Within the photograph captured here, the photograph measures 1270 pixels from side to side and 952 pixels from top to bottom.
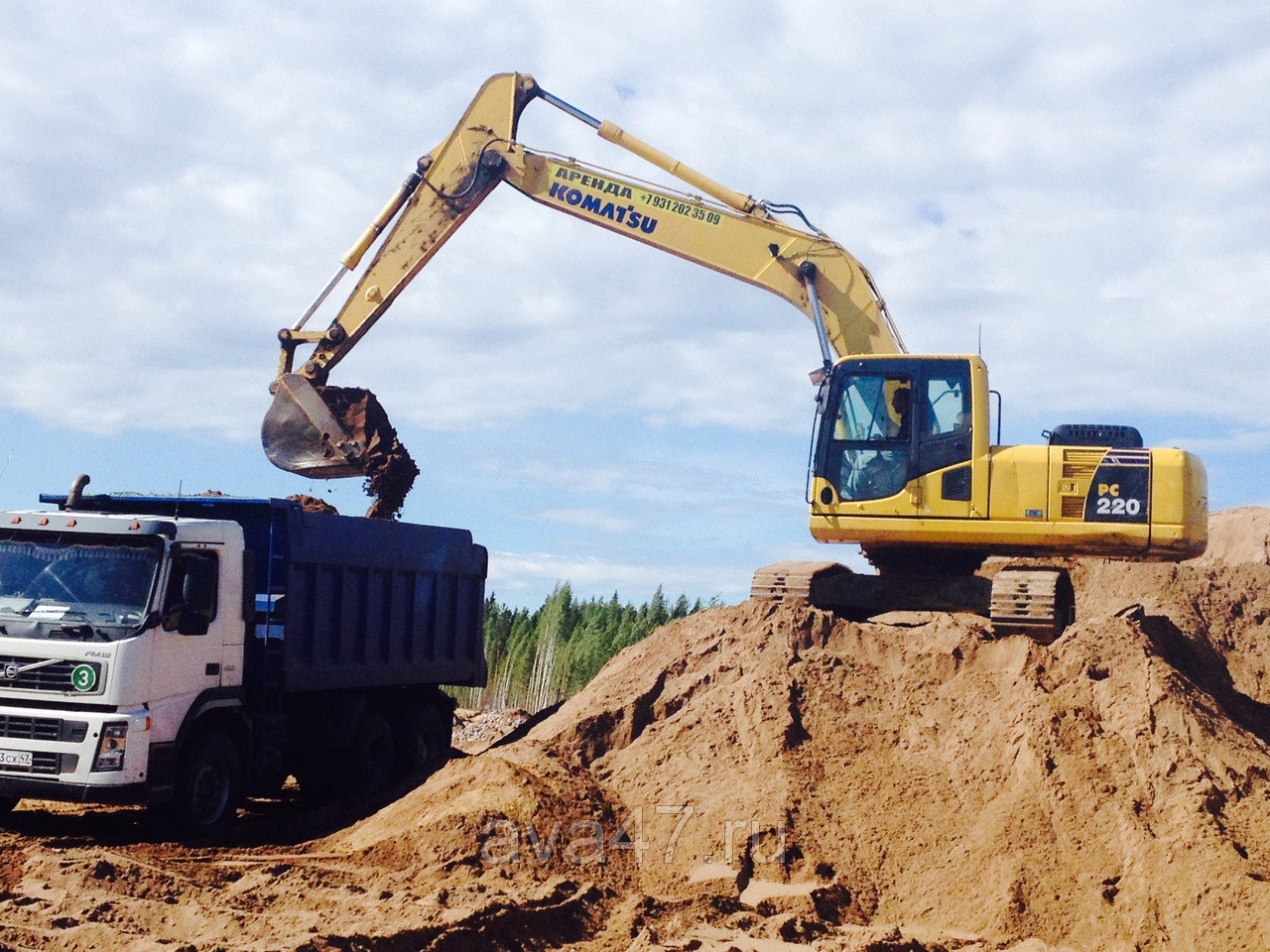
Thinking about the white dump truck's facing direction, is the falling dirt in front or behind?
behind

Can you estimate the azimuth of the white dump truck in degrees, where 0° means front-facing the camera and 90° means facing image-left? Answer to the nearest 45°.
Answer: approximately 45°

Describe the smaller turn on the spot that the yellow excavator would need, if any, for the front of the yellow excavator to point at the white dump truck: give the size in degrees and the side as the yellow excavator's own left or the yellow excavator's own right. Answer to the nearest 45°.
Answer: approximately 45° to the yellow excavator's own left

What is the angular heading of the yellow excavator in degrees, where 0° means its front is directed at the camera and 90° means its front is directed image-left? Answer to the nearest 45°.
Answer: approximately 90°
